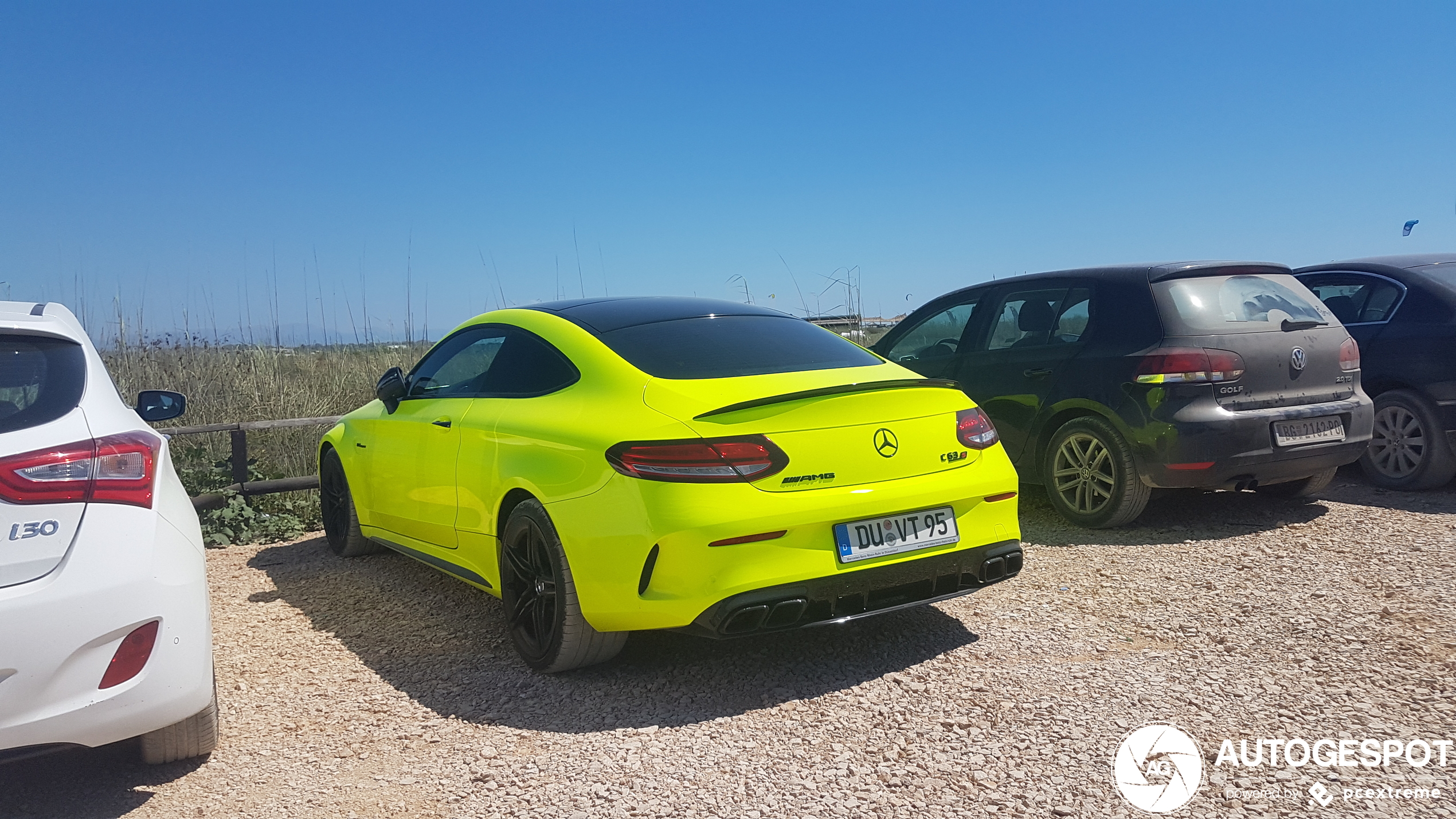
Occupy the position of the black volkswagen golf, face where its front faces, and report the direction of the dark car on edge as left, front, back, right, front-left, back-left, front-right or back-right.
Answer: right

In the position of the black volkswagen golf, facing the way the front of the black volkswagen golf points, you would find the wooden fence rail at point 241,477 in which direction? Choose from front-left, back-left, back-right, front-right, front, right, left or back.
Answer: front-left

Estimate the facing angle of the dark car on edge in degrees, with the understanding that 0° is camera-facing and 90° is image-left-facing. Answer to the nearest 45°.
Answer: approximately 135°

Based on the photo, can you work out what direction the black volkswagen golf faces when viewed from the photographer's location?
facing away from the viewer and to the left of the viewer

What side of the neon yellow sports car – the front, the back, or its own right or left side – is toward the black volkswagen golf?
right

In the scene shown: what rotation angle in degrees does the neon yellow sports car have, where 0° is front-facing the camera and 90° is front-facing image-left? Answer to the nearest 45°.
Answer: approximately 135°

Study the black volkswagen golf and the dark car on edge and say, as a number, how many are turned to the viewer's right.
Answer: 0

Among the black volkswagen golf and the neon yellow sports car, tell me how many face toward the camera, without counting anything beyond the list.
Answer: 0

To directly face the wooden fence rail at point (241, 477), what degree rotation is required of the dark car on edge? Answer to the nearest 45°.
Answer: approximately 90° to its left

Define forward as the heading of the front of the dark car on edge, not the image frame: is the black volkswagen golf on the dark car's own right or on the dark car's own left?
on the dark car's own left
